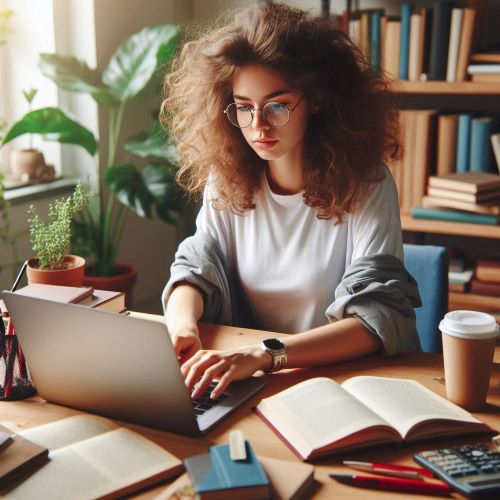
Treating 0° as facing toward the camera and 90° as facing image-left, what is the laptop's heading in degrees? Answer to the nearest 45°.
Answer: approximately 225°

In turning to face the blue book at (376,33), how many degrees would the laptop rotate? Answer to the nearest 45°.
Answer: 0° — it already faces it

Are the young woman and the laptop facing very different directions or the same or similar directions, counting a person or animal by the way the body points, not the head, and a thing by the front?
very different directions

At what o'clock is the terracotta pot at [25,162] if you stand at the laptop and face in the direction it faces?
The terracotta pot is roughly at 10 o'clock from the laptop.

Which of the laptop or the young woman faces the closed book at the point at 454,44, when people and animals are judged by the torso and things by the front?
the laptop

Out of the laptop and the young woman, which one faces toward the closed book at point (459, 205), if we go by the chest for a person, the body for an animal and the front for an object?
the laptop

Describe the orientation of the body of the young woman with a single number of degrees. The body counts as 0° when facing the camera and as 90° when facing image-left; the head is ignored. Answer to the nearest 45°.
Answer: approximately 45°
